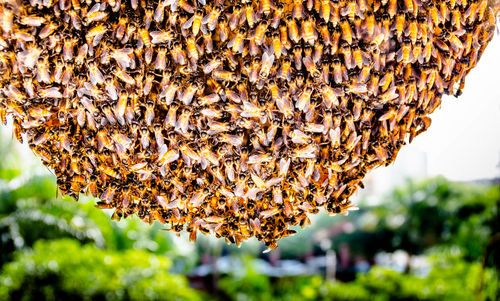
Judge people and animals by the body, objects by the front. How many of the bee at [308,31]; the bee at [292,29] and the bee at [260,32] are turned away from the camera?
3

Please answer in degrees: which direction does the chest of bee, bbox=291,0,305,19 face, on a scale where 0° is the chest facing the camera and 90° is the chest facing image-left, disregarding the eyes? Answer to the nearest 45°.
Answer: approximately 180°

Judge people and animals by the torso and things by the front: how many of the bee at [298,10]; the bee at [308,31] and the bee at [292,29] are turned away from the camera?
3
